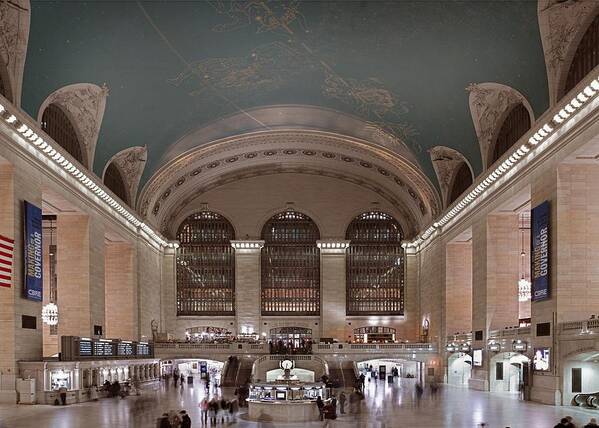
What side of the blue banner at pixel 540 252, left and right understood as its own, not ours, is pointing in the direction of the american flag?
front

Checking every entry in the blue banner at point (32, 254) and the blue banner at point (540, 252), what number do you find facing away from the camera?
0

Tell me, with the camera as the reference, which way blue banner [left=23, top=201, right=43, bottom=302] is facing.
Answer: facing the viewer and to the right of the viewer

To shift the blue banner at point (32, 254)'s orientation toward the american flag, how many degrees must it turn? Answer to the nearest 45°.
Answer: approximately 45° to its right

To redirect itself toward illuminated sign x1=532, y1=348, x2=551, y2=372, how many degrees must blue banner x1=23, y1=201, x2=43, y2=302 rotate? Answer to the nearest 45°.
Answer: approximately 45° to its left

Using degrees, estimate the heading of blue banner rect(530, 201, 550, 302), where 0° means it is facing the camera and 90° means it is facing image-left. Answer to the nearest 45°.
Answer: approximately 45°

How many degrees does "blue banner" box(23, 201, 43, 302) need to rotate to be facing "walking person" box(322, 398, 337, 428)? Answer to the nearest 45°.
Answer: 0° — it already faces them

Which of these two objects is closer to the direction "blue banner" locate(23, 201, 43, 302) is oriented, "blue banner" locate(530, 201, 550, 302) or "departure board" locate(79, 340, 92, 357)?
the blue banner
